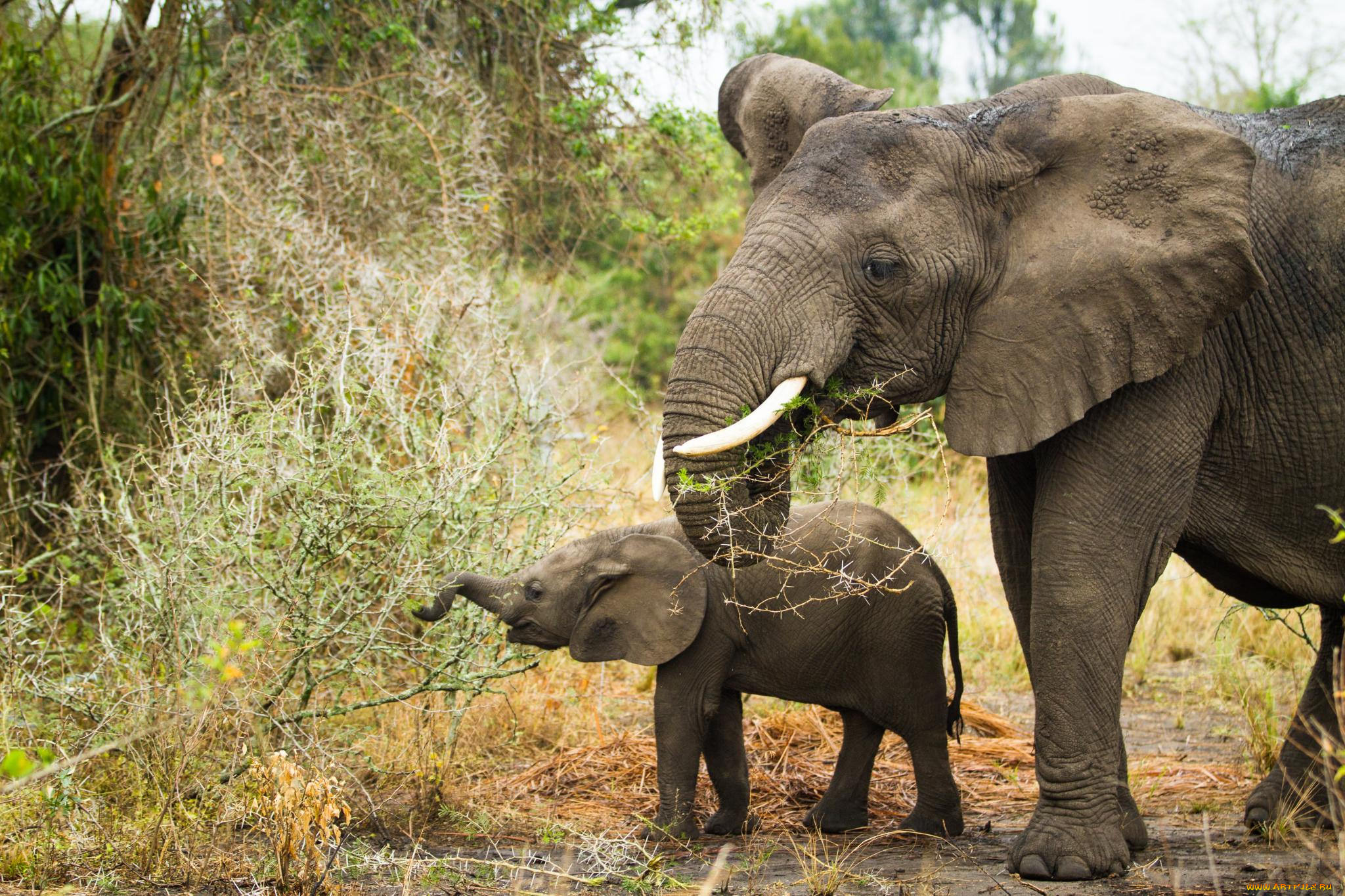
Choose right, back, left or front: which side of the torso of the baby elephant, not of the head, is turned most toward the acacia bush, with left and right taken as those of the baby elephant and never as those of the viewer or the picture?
front

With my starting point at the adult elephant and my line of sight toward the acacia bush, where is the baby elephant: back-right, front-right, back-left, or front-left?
front-right

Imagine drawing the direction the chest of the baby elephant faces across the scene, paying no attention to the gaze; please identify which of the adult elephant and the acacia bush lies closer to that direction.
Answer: the acacia bush

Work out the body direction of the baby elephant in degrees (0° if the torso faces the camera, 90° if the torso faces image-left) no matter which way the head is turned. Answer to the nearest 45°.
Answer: approximately 90°

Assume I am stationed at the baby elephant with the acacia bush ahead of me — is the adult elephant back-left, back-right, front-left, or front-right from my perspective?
back-left
